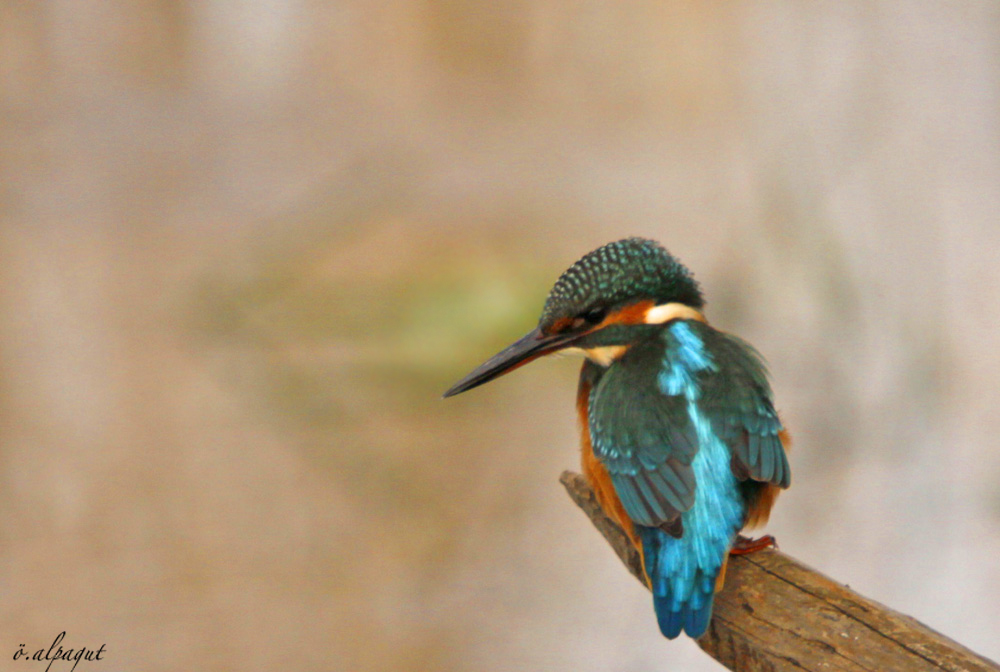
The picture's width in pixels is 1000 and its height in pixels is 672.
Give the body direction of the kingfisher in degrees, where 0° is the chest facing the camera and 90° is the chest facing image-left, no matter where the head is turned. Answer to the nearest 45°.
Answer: approximately 135°
